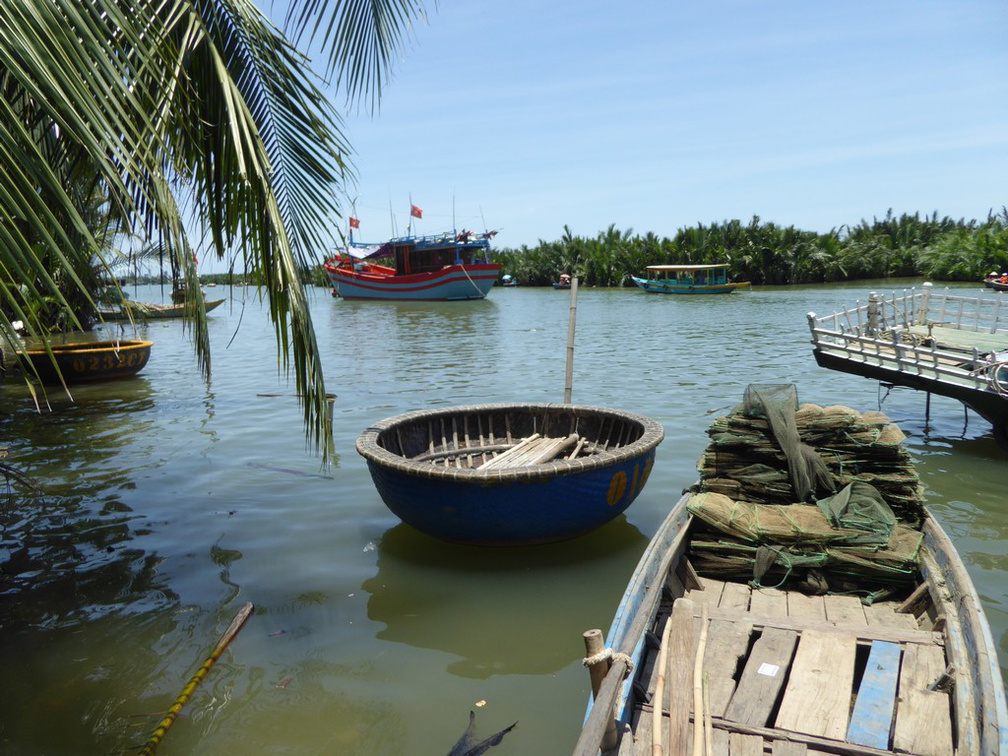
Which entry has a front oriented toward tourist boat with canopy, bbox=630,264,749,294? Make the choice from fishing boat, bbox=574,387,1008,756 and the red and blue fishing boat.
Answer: the fishing boat

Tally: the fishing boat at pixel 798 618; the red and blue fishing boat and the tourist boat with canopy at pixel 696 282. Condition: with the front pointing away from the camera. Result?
1

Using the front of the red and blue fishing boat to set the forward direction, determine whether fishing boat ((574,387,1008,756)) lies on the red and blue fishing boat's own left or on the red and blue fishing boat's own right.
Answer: on the red and blue fishing boat's own left

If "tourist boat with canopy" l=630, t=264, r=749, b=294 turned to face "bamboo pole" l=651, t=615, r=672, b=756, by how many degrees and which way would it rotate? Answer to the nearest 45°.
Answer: approximately 90° to its left

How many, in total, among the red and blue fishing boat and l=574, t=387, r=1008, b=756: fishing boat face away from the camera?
1

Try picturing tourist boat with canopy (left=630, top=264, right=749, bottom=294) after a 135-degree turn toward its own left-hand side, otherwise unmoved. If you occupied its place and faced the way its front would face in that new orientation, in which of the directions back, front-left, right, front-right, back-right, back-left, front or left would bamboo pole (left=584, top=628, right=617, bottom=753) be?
front-right

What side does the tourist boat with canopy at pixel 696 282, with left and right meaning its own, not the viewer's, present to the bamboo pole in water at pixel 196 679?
left

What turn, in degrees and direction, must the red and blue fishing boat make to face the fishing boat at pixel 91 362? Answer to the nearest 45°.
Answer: approximately 90° to its left

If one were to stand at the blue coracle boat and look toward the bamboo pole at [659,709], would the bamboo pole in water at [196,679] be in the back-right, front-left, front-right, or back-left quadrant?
front-right

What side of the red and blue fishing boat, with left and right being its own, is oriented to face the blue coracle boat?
left

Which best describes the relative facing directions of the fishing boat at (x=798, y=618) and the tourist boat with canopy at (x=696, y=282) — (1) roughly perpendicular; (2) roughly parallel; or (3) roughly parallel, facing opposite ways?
roughly perpendicular

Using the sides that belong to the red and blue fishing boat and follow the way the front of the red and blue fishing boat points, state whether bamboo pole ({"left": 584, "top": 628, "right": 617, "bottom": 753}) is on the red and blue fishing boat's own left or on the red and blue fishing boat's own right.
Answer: on the red and blue fishing boat's own left

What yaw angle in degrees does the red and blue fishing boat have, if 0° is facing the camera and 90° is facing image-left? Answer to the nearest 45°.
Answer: approximately 90°

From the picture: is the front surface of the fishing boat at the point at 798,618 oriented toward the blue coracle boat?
no

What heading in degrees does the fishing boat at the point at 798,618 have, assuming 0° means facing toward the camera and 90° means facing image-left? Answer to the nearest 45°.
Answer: approximately 180°

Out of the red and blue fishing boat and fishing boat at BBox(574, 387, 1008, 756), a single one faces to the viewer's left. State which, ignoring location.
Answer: the red and blue fishing boat

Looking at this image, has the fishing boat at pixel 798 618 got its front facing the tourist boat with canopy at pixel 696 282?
yes
